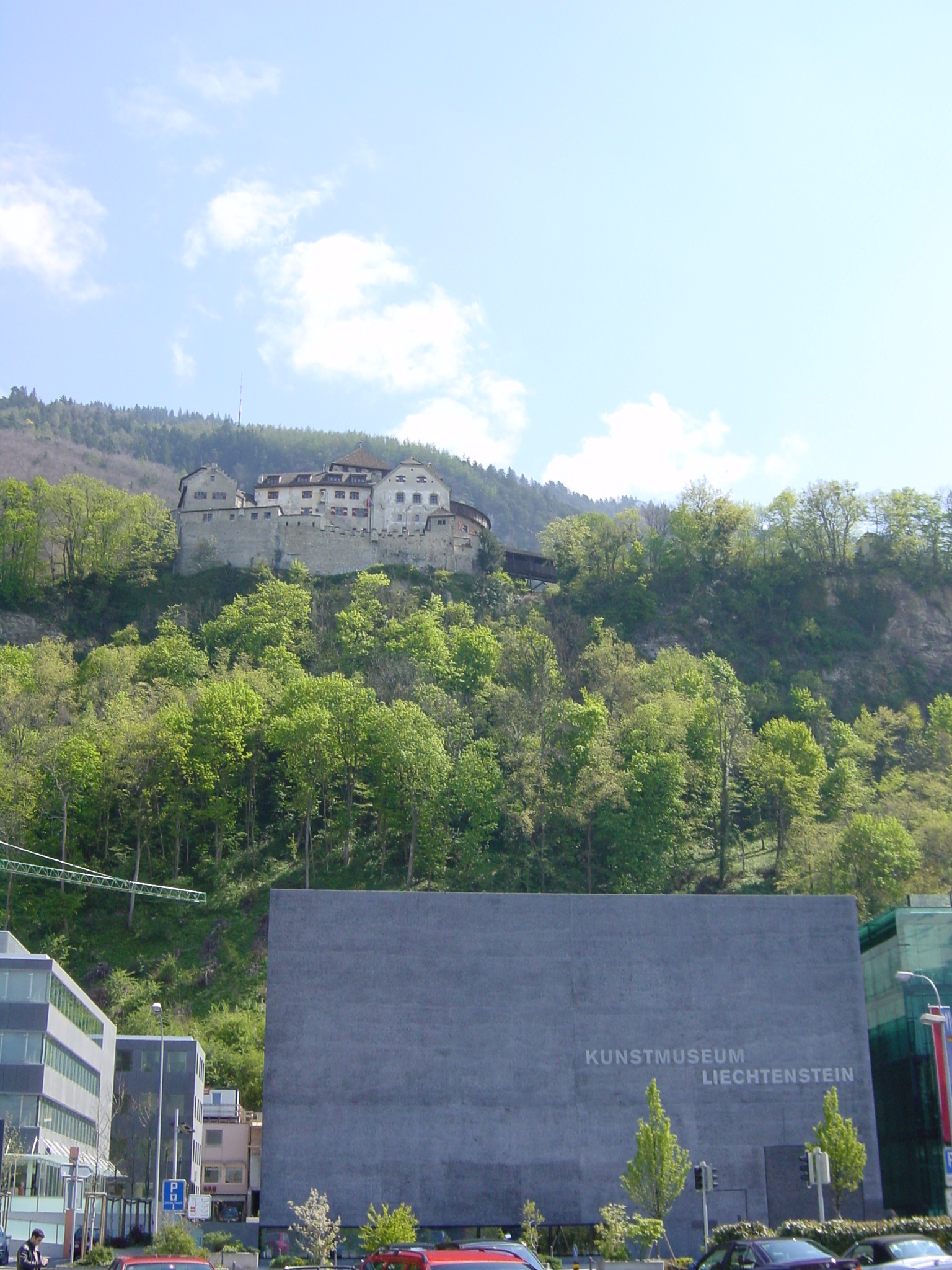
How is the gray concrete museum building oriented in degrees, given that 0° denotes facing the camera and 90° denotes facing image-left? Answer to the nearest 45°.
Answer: approximately 0°

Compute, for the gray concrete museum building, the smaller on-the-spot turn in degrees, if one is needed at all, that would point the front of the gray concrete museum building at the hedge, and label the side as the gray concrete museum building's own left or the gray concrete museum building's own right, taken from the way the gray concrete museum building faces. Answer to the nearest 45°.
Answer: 0° — it already faces it

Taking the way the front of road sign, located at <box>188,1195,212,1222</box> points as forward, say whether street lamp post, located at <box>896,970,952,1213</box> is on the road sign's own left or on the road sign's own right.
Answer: on the road sign's own left

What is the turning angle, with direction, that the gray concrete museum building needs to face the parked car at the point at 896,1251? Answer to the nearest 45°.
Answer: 0° — it already faces it

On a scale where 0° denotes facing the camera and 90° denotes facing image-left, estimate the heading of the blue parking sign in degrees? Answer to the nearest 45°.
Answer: approximately 0°
